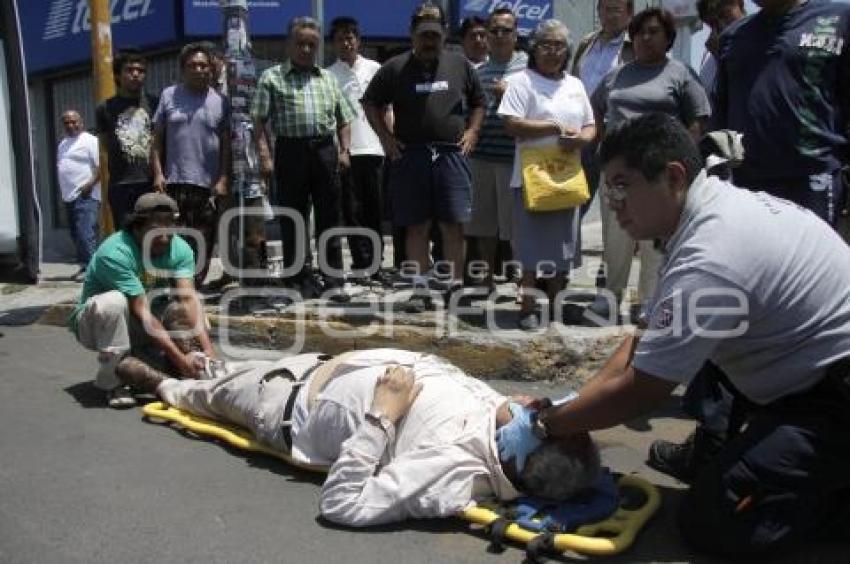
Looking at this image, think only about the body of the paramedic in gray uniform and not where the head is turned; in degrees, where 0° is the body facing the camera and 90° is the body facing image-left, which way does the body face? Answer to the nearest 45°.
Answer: approximately 90°

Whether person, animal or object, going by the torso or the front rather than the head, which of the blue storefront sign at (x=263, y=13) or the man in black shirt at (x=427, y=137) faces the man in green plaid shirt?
the blue storefront sign

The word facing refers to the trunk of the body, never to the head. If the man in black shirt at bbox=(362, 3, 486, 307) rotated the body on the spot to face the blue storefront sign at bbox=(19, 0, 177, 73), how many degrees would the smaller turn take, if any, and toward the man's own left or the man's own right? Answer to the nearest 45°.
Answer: approximately 135° to the man's own right

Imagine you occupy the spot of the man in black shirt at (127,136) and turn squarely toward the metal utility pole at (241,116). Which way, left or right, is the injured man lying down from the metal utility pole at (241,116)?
right

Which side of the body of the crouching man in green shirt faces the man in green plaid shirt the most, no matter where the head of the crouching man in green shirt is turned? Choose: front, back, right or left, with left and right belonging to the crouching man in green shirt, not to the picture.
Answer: left

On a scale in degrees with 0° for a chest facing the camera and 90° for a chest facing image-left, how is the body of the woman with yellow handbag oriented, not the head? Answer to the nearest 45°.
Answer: approximately 0°

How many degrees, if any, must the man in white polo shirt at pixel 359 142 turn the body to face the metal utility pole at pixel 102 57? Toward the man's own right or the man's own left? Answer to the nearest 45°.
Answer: approximately 90° to the man's own right

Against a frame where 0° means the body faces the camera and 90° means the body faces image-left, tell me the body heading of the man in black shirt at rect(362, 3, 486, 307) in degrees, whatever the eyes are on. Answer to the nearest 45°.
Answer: approximately 0°

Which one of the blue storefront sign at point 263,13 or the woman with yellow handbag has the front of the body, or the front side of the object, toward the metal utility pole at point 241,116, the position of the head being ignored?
the blue storefront sign

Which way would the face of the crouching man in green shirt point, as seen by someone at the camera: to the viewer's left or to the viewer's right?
to the viewer's right

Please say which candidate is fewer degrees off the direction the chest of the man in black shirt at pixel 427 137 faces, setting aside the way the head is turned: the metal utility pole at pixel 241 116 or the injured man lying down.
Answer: the injured man lying down

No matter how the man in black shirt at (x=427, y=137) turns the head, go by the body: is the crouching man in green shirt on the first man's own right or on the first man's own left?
on the first man's own right
